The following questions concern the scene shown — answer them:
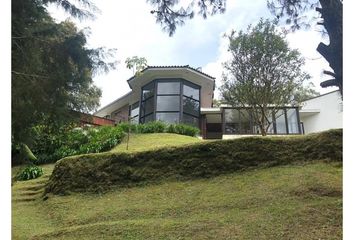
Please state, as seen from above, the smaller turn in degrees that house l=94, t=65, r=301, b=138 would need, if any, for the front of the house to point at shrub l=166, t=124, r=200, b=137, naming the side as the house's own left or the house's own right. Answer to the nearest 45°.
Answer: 0° — it already faces it

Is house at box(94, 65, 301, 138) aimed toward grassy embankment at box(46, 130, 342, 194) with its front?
yes

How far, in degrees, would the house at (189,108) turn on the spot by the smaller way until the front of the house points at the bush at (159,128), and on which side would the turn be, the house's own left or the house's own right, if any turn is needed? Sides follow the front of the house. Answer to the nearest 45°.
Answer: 0° — it already faces it

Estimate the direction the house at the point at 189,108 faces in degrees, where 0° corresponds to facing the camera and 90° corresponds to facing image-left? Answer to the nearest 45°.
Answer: approximately 0°

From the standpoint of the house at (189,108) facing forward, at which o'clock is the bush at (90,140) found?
The bush is roughly at 1 o'clock from the house.

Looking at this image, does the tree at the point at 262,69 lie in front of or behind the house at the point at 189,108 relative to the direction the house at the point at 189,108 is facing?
in front
